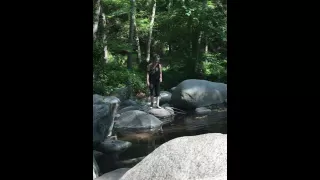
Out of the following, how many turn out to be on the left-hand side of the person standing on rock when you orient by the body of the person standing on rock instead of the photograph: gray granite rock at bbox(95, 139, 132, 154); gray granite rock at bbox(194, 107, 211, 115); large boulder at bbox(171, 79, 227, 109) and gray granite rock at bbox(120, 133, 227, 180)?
2

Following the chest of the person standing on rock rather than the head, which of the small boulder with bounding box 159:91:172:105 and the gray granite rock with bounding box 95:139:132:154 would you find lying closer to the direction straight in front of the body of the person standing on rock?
the gray granite rock

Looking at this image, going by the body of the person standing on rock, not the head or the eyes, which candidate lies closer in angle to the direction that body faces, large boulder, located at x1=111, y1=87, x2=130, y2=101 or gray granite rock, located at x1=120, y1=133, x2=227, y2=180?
the gray granite rock

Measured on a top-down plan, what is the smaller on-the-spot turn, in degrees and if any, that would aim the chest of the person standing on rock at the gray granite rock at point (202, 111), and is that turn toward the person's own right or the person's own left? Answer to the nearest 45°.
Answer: approximately 90° to the person's own left

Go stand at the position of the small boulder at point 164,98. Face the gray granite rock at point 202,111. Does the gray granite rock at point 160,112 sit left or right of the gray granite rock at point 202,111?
right

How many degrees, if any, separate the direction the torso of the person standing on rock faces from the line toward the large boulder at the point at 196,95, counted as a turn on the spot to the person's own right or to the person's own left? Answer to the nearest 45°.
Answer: approximately 90° to the person's own left

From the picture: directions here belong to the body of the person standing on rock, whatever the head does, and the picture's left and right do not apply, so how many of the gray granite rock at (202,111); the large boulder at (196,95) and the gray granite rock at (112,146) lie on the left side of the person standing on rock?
2

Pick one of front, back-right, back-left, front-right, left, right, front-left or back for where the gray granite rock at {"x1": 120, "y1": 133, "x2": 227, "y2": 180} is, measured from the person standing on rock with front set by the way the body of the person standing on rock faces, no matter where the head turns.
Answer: front-right

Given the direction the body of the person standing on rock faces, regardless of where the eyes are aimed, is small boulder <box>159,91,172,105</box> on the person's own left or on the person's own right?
on the person's own left

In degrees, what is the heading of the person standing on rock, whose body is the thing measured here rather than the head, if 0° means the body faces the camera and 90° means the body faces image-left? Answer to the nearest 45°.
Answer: approximately 315°
